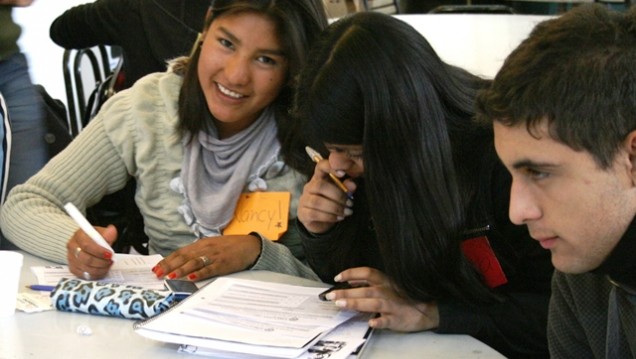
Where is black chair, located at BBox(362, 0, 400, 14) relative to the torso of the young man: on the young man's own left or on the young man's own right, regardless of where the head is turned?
on the young man's own right

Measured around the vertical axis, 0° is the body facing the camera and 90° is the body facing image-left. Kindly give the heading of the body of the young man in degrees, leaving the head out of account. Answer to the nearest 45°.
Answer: approximately 90°
